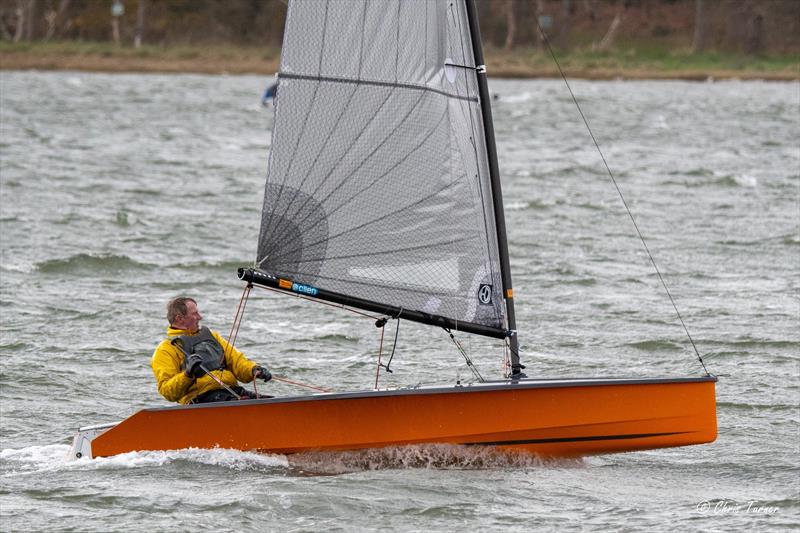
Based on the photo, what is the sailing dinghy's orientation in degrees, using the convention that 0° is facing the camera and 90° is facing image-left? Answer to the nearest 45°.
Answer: approximately 270°

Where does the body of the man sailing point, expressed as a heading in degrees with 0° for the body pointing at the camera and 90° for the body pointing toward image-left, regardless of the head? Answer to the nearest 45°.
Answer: approximately 315°
